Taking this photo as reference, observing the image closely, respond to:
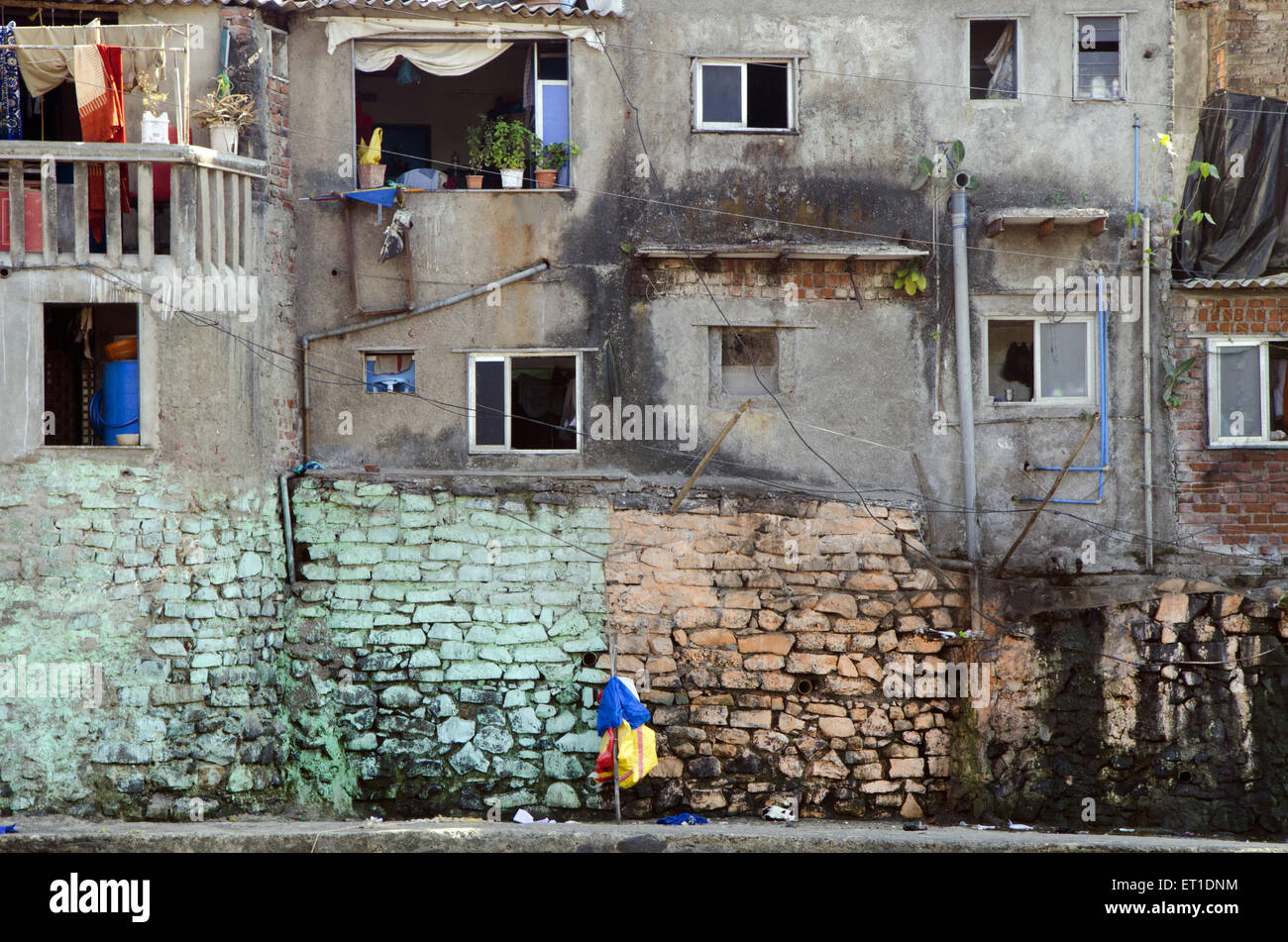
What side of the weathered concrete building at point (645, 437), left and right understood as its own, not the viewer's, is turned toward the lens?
front

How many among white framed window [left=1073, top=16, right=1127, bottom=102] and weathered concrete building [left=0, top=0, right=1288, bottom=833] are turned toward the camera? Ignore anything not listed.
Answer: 2

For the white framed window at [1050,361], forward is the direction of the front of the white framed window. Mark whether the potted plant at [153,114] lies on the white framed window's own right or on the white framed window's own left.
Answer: on the white framed window's own right

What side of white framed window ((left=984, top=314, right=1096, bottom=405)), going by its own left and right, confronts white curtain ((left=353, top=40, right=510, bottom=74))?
right

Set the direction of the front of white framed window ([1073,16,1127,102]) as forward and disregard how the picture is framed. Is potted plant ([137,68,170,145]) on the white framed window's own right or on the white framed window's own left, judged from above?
on the white framed window's own right

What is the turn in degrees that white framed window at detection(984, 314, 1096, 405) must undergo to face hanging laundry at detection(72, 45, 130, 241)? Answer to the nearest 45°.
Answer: approximately 45° to its right

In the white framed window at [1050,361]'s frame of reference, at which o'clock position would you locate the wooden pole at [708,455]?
The wooden pole is roughly at 2 o'clock from the white framed window.

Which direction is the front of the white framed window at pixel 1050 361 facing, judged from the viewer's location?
facing the viewer

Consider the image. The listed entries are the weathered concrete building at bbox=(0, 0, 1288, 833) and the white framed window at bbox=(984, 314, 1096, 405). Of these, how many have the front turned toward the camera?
2
